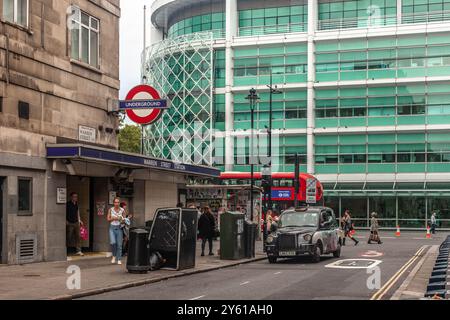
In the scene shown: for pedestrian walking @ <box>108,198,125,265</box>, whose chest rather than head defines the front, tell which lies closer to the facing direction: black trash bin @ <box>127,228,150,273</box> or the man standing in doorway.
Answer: the black trash bin

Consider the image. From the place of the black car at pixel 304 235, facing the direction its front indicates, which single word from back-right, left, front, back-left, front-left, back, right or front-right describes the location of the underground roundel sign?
front-right

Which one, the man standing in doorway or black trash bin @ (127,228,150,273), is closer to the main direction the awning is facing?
the black trash bin

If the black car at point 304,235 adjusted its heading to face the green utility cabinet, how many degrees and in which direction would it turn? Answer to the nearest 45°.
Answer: approximately 45° to its right

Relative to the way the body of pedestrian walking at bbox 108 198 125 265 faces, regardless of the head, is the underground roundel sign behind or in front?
behind

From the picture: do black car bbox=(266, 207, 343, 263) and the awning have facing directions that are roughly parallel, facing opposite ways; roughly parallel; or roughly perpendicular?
roughly perpendicular
